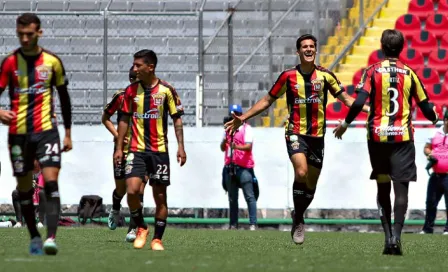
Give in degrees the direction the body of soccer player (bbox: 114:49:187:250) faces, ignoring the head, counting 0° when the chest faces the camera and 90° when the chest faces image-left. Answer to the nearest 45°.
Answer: approximately 0°

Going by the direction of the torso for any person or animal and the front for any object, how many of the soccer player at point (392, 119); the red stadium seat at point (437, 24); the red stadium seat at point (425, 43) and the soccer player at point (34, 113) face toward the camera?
3

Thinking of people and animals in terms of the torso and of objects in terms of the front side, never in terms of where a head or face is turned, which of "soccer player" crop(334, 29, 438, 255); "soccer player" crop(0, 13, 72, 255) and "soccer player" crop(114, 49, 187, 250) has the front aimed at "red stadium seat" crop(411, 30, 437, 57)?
"soccer player" crop(334, 29, 438, 255)

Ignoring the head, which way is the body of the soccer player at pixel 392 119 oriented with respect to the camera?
away from the camera

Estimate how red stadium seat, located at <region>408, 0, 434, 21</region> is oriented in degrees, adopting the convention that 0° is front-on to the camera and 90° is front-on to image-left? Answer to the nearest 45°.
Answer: approximately 0°
